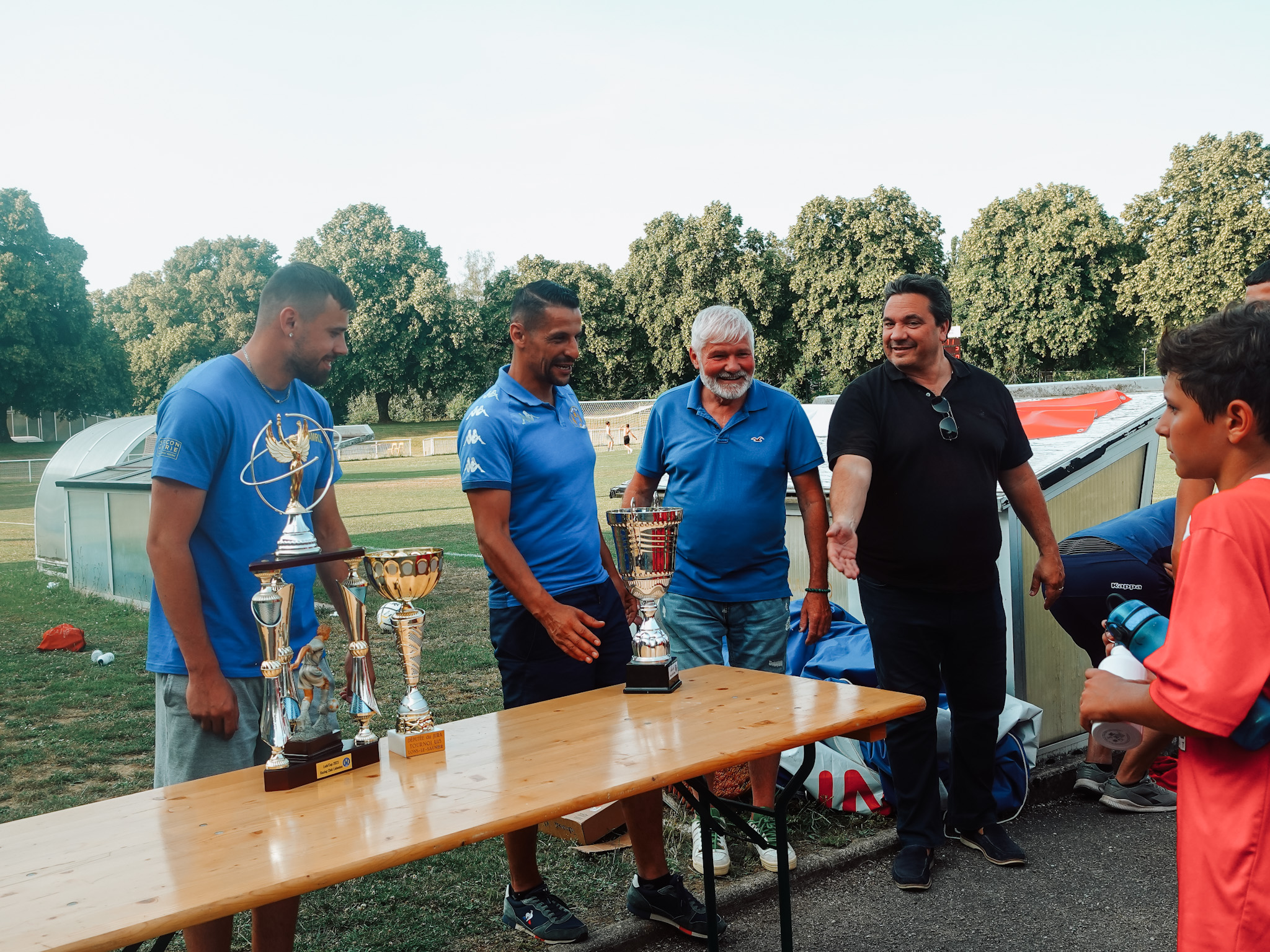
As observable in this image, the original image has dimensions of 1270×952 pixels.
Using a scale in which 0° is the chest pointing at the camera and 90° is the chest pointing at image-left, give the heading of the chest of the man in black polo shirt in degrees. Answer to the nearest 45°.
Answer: approximately 0°

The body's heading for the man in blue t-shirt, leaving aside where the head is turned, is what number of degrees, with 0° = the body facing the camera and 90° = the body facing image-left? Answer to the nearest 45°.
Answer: approximately 315°

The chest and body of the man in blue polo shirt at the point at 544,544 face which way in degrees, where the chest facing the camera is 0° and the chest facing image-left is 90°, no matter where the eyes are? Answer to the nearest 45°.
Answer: approximately 315°

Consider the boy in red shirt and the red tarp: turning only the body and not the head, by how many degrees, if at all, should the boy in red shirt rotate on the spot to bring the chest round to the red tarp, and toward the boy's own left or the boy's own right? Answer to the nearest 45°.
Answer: approximately 90° to the boy's own right

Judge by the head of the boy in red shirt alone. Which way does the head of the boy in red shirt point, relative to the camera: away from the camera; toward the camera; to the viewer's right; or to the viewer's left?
to the viewer's left
